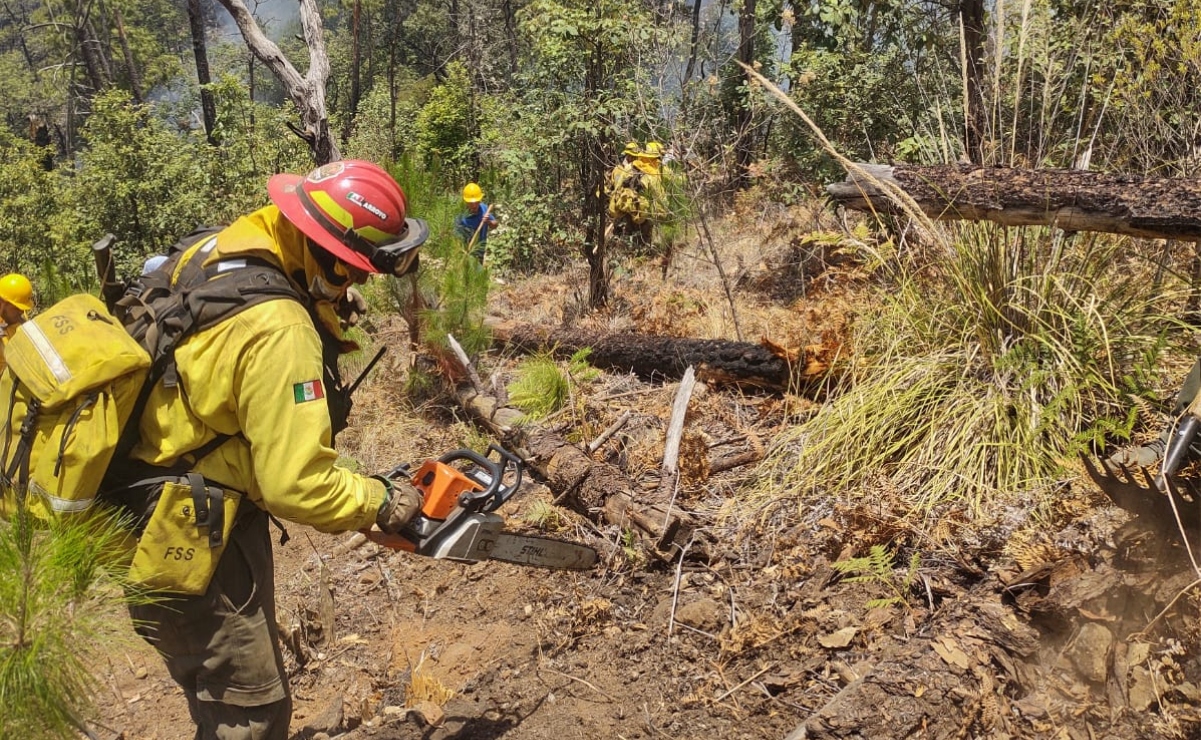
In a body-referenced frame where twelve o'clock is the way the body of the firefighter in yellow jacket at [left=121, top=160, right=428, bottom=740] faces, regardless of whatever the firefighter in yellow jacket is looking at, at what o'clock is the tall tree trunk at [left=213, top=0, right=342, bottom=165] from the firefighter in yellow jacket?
The tall tree trunk is roughly at 9 o'clock from the firefighter in yellow jacket.

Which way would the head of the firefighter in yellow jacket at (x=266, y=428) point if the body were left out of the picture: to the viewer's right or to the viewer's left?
to the viewer's right

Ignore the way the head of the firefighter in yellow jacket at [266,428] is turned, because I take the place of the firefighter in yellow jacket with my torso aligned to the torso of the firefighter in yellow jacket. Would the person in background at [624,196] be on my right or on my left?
on my left

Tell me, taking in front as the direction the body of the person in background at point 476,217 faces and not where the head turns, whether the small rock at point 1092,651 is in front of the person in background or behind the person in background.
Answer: in front

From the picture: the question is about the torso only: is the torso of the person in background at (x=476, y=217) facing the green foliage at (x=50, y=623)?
yes

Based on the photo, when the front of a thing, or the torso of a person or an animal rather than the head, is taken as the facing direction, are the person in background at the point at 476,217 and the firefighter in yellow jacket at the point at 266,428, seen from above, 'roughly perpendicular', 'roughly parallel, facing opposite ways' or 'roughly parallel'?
roughly perpendicular

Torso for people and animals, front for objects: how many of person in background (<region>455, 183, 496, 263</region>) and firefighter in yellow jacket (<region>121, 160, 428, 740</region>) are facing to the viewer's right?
1

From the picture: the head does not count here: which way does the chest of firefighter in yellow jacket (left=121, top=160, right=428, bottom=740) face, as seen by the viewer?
to the viewer's right

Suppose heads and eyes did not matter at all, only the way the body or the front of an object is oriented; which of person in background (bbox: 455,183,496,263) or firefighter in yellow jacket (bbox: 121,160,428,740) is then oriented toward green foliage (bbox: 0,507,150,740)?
the person in background

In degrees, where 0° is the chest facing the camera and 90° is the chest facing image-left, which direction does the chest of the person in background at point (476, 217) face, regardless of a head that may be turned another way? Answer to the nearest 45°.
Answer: approximately 0°

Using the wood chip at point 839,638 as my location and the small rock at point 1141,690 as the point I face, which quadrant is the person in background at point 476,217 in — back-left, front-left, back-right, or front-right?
back-left
